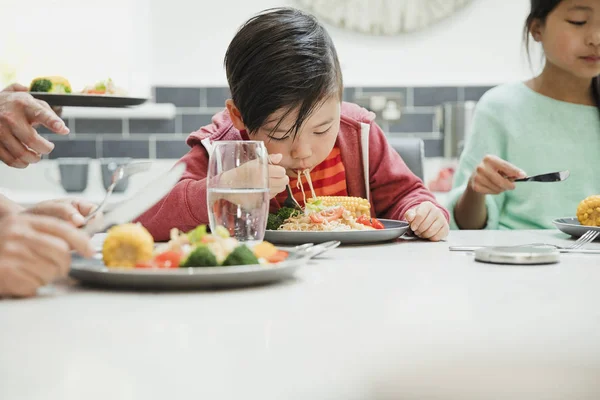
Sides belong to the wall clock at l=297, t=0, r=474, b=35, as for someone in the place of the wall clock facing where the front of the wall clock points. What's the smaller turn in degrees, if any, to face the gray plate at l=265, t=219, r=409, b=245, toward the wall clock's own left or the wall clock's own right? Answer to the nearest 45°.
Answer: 0° — it already faces it

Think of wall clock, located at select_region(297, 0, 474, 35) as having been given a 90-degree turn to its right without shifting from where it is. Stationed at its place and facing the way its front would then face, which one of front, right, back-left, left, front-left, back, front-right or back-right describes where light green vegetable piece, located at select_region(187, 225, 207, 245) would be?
left

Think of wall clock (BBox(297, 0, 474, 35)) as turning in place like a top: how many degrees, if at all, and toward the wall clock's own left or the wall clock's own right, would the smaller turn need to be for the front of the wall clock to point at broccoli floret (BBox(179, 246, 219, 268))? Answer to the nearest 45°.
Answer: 0° — it already faces it

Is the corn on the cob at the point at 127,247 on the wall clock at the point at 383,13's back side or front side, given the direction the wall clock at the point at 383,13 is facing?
on the front side

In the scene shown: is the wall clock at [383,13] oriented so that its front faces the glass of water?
yes

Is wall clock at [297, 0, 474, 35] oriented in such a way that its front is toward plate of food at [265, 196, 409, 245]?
yes

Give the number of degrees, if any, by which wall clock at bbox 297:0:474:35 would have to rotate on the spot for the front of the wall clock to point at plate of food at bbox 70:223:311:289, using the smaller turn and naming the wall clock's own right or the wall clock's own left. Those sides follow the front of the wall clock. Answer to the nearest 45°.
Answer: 0° — it already faces it

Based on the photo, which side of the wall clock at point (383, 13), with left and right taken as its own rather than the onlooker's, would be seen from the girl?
front

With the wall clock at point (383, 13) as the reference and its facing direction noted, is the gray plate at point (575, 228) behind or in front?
in front

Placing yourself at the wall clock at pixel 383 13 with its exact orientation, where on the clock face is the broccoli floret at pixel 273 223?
The broccoli floret is roughly at 12 o'clock from the wall clock.

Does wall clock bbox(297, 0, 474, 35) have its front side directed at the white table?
yes

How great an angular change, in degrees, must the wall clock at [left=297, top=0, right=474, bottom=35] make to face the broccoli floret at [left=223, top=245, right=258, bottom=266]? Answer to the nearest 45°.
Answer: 0° — it already faces it

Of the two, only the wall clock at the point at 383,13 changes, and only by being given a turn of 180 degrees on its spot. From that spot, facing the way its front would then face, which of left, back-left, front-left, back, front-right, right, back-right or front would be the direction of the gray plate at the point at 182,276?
back

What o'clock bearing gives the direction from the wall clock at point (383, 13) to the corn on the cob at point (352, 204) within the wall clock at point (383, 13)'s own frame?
The corn on the cob is roughly at 12 o'clock from the wall clock.

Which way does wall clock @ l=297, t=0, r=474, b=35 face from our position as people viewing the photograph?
facing the viewer

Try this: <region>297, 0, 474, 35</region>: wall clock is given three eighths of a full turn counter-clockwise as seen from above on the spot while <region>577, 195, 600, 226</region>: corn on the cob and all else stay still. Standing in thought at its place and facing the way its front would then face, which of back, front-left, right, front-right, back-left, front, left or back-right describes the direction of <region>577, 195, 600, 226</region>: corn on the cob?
back-right
